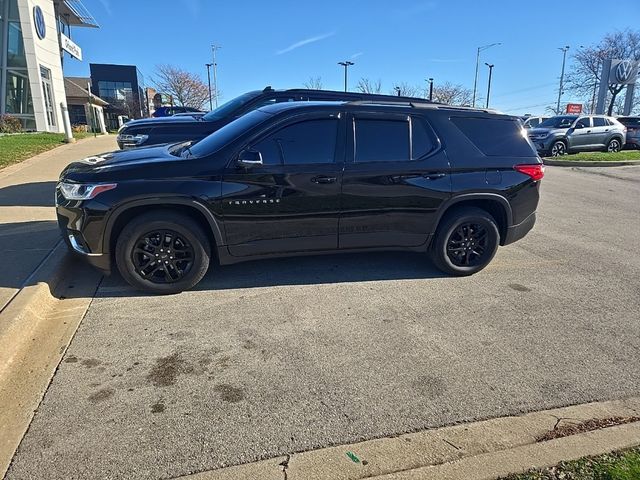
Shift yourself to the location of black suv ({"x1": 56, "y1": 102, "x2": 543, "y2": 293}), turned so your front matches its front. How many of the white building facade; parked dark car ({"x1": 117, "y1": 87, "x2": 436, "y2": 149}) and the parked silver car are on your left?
0

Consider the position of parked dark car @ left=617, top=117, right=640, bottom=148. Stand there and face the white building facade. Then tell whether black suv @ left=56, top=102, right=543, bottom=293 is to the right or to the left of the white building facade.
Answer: left

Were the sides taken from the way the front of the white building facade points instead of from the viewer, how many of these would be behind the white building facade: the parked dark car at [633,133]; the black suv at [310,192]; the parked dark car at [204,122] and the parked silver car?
0

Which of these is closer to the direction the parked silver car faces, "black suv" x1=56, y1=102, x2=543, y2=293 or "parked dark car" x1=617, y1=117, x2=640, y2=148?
the black suv

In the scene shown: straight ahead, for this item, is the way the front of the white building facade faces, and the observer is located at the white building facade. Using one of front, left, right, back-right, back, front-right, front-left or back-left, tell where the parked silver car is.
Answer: front

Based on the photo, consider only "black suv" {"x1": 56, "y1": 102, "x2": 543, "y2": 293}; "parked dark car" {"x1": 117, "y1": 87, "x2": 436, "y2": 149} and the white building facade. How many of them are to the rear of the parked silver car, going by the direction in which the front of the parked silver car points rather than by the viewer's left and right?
0

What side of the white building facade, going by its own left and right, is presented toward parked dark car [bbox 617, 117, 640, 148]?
front

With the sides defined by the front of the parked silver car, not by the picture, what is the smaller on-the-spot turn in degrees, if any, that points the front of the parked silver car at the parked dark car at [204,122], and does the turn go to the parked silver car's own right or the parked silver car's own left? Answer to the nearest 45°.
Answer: approximately 45° to the parked silver car's own left

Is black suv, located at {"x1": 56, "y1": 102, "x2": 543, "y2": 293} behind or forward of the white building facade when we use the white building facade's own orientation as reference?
forward

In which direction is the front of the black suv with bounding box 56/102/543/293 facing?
to the viewer's left

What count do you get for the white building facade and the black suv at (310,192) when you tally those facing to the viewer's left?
1

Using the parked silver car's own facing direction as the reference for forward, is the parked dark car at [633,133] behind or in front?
behind

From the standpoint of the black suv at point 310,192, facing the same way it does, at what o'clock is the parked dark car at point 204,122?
The parked dark car is roughly at 2 o'clock from the black suv.

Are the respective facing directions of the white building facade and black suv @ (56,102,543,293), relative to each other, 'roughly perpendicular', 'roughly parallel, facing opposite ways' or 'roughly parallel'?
roughly parallel, facing opposite ways

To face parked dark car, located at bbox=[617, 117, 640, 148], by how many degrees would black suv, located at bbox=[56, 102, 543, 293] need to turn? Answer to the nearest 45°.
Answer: approximately 135° to its right

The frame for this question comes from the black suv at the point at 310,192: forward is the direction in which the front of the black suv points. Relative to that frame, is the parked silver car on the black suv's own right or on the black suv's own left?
on the black suv's own right

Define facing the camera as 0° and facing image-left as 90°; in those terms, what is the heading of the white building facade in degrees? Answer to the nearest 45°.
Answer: approximately 315°

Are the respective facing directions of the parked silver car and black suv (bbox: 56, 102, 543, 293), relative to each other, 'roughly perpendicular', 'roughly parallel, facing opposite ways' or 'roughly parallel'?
roughly parallel

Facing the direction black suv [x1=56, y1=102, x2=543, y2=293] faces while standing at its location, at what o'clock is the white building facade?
The white building facade is roughly at 2 o'clock from the black suv.
